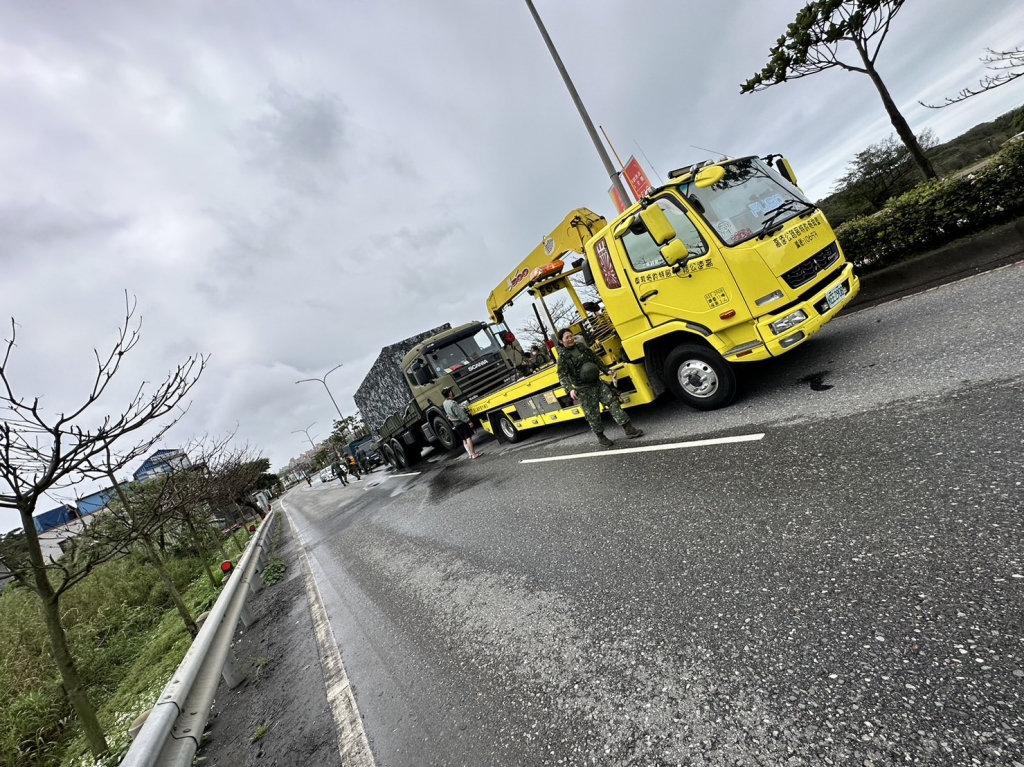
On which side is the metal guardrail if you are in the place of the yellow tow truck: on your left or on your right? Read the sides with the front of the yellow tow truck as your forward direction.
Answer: on your right

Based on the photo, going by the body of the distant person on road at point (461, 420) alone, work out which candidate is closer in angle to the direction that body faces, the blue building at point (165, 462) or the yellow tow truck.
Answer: the yellow tow truck

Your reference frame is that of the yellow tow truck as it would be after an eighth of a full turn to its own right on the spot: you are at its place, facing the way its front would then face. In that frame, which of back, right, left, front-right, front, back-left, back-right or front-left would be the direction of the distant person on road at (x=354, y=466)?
back-right

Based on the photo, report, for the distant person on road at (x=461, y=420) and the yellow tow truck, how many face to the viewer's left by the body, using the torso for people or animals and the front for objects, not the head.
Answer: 0

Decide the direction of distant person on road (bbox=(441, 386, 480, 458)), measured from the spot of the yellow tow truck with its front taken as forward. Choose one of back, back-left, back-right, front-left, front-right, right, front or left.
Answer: back

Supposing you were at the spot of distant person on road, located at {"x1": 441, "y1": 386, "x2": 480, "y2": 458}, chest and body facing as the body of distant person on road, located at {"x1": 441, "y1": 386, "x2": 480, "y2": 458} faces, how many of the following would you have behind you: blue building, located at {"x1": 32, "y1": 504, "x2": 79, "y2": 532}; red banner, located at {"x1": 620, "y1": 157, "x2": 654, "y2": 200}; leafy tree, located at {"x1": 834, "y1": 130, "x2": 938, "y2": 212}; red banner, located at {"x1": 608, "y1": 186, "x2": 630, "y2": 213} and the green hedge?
1

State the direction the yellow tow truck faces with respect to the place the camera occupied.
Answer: facing the viewer and to the right of the viewer

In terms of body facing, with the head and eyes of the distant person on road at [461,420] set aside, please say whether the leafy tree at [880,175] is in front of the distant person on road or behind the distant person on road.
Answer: in front

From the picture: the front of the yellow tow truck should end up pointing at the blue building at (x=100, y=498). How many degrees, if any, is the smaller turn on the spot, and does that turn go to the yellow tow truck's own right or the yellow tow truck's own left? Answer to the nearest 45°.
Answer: approximately 135° to the yellow tow truck's own right
